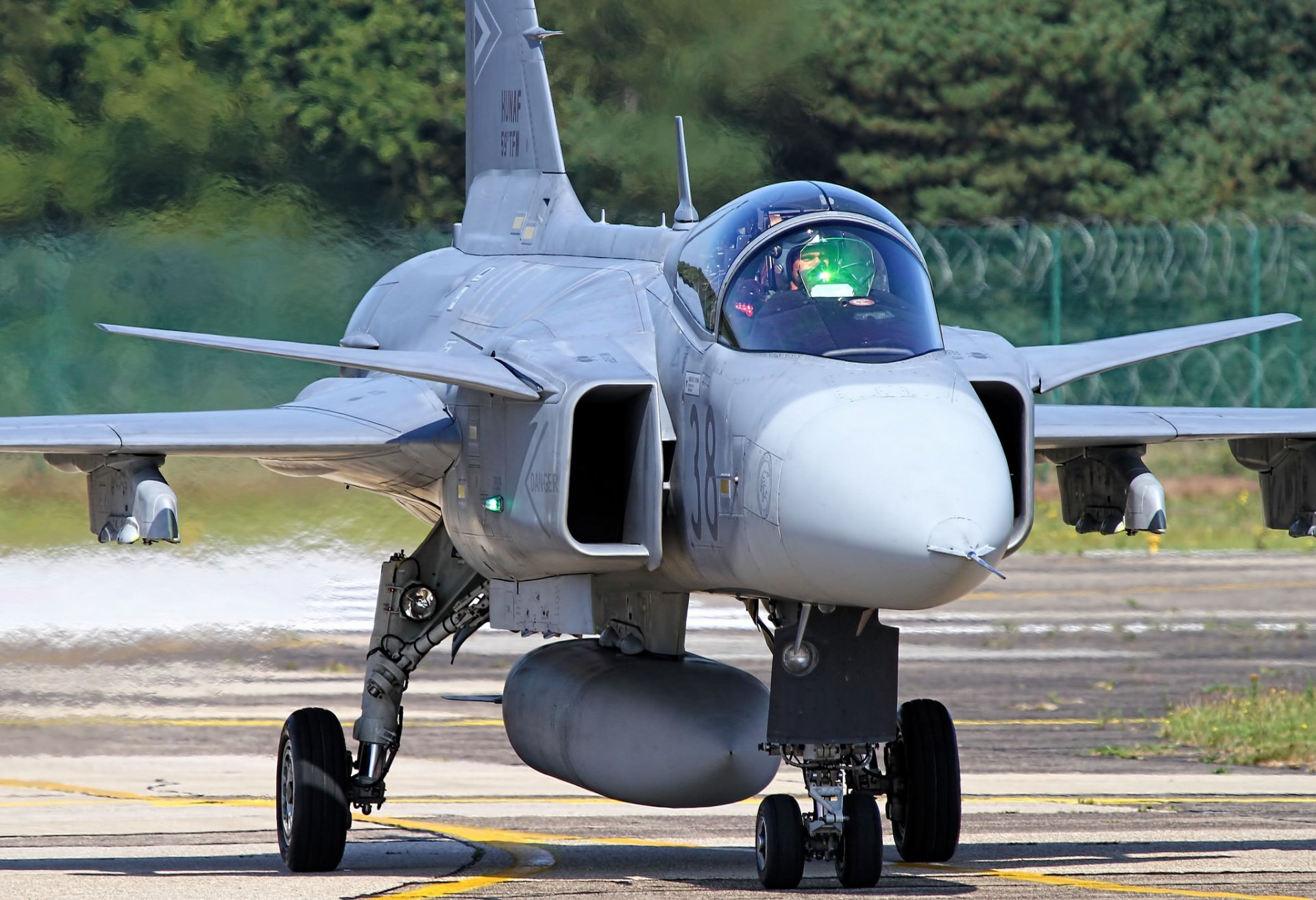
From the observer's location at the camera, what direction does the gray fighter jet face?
facing the viewer

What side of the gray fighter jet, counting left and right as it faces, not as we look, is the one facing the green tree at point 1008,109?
back

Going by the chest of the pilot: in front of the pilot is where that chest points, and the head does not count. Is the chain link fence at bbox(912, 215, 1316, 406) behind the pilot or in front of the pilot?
behind

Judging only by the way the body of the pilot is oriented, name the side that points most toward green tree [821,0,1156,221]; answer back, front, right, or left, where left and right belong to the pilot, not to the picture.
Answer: back

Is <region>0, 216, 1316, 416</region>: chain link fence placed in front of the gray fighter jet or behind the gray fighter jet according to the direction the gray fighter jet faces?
behind

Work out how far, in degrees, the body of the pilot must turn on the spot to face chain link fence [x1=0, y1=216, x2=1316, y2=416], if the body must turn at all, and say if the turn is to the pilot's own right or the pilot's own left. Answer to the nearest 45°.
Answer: approximately 135° to the pilot's own right

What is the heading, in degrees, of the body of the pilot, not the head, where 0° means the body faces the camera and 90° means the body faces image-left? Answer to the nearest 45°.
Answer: approximately 0°
